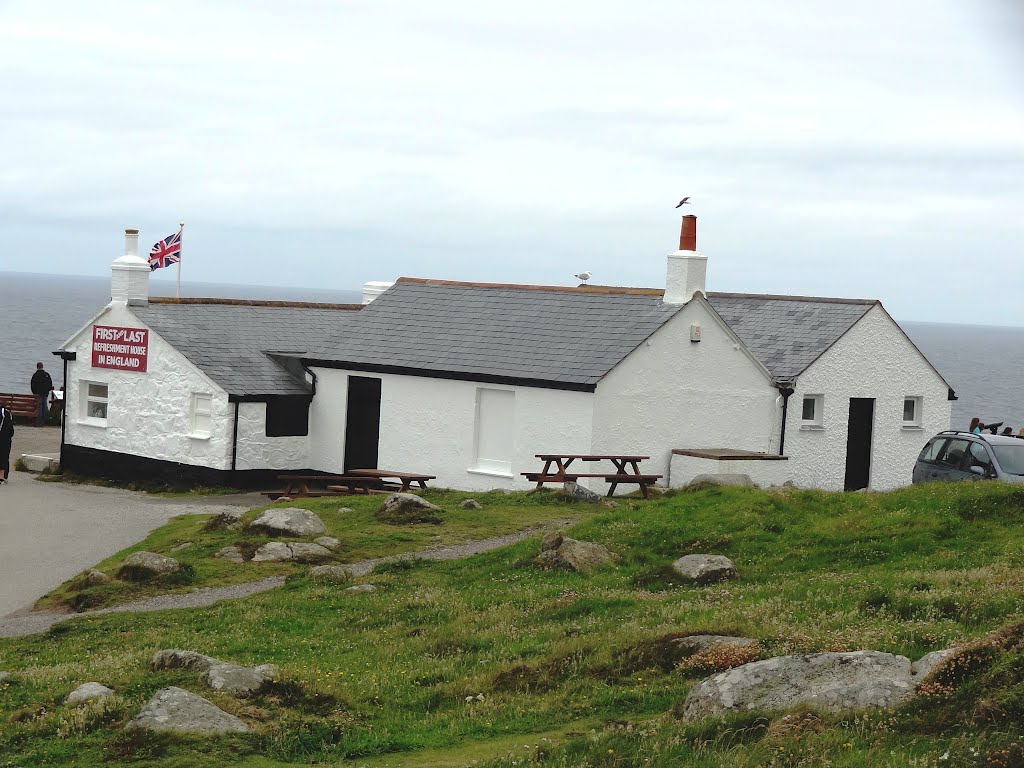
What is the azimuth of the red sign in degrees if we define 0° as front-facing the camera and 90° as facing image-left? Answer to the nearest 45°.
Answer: approximately 0°

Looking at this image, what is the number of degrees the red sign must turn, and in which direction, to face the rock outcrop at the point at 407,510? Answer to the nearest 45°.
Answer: approximately 45° to its left

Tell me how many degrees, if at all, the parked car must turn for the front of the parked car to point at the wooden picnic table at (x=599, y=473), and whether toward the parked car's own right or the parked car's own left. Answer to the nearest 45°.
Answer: approximately 135° to the parked car's own right

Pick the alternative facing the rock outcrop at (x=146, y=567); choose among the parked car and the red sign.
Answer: the red sign
